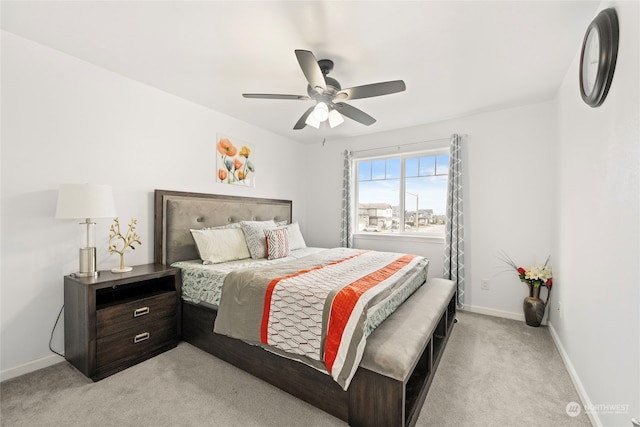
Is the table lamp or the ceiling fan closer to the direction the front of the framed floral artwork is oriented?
the ceiling fan

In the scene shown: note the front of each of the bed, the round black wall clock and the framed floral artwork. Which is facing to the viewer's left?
the round black wall clock

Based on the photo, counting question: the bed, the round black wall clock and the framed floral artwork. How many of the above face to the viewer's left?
1

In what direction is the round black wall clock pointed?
to the viewer's left

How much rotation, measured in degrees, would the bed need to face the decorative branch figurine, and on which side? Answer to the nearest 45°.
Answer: approximately 135° to its right

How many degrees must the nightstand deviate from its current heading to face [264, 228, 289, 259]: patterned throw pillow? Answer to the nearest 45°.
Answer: approximately 45° to its left

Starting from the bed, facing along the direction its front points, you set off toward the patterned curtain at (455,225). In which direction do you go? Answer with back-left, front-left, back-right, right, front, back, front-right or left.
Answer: left

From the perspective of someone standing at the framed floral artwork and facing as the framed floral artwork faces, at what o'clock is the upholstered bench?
The upholstered bench is roughly at 1 o'clock from the framed floral artwork.

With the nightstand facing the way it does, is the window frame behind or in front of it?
in front

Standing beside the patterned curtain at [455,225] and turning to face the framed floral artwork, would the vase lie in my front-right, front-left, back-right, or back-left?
back-left

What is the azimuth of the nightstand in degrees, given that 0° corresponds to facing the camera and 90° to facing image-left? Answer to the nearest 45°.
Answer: approximately 315°

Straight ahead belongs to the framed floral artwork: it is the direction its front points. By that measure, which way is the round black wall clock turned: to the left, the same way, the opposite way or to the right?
the opposite way

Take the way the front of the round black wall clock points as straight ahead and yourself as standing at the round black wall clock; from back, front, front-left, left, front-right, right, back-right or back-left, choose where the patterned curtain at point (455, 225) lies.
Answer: front-right

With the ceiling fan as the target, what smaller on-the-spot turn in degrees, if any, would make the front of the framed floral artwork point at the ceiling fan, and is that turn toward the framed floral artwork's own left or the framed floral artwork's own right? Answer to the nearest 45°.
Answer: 0° — it already faces it

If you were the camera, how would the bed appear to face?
facing the viewer and to the right of the viewer

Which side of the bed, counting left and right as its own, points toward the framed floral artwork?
back

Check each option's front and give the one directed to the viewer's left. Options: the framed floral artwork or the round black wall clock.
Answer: the round black wall clock
